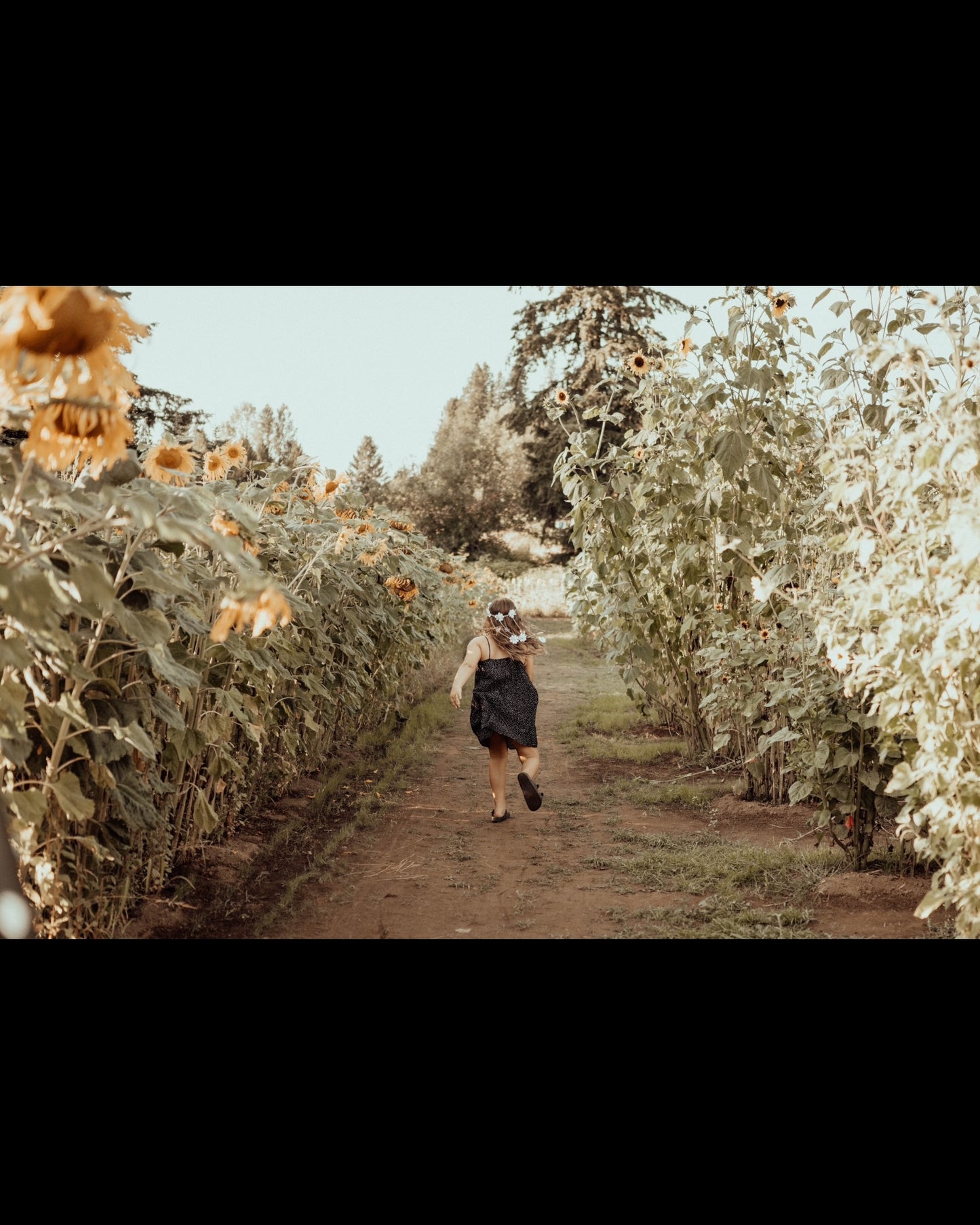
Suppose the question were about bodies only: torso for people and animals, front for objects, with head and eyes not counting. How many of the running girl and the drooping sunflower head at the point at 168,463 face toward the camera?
1

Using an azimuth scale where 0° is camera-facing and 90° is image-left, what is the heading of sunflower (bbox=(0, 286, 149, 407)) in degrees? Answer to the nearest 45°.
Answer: approximately 0°

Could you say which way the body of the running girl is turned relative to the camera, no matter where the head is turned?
away from the camera

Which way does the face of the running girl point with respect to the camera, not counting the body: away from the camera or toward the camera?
away from the camera

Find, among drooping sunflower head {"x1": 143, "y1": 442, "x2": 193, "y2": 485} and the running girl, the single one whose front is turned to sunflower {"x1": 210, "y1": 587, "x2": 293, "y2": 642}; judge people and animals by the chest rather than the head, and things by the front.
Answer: the drooping sunflower head

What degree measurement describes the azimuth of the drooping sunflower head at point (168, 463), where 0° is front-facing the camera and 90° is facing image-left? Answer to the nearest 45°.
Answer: approximately 0°

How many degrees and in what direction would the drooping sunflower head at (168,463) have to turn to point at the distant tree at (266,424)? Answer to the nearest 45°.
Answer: approximately 180°

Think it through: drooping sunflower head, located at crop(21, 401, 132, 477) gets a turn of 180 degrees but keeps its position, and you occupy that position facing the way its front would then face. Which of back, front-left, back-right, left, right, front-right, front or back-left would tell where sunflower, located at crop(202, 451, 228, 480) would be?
front

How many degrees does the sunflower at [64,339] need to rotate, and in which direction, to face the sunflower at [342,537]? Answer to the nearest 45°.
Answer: approximately 180°
